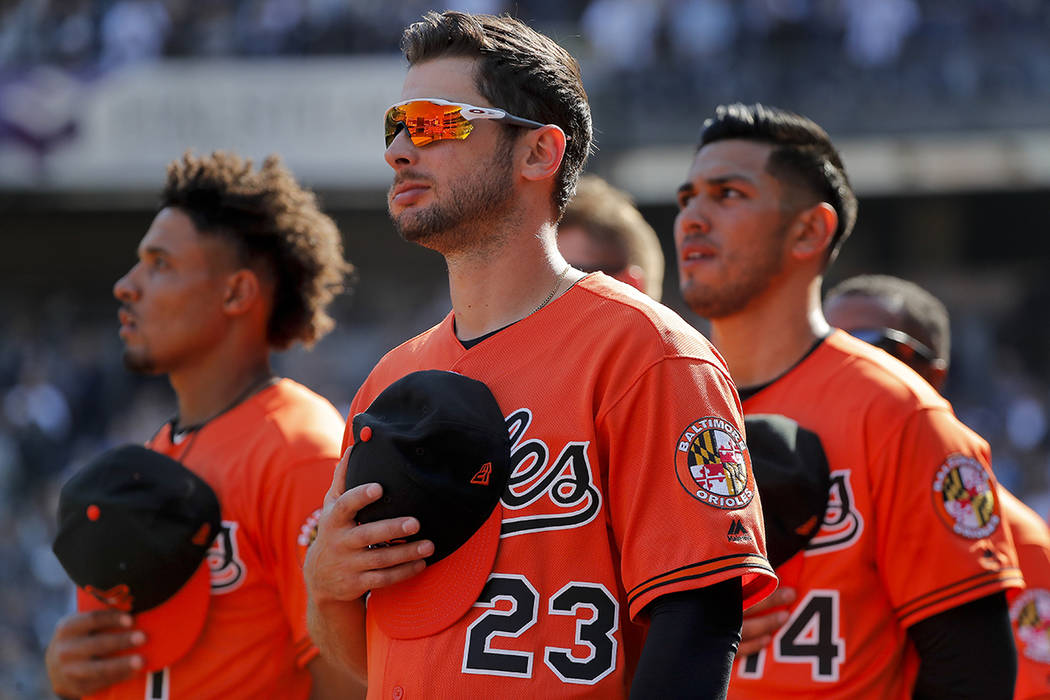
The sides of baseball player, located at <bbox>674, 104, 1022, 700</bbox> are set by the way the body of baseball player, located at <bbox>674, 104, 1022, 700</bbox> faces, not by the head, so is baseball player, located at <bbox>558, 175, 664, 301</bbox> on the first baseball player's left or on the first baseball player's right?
on the first baseball player's right

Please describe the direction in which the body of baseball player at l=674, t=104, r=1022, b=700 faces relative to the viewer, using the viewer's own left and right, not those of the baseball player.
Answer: facing the viewer and to the left of the viewer

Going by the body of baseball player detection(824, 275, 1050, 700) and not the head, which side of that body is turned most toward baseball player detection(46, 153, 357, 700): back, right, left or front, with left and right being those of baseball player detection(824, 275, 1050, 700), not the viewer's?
front

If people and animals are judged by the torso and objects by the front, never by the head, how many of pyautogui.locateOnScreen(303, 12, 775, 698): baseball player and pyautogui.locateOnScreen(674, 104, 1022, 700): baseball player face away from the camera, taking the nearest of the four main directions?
0

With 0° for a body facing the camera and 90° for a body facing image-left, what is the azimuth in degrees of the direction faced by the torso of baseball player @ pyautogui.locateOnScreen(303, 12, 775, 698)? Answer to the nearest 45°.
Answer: approximately 45°

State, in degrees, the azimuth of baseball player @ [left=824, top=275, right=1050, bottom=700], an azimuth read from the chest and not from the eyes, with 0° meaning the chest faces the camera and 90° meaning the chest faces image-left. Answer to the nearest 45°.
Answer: approximately 45°

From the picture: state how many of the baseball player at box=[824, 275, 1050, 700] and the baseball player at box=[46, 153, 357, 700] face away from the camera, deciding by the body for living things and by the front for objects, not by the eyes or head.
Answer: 0

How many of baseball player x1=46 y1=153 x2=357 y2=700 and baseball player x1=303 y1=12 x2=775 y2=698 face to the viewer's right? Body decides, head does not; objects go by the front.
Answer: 0

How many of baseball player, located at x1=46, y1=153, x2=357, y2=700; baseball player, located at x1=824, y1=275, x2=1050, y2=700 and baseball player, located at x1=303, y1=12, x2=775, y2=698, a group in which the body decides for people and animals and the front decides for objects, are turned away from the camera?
0

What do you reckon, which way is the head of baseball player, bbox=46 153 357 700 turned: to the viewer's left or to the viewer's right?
to the viewer's left

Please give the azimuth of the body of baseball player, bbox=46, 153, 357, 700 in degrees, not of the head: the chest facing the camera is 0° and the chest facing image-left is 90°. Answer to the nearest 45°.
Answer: approximately 45°

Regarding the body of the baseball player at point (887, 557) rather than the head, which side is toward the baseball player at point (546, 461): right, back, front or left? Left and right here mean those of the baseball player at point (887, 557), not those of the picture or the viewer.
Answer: front

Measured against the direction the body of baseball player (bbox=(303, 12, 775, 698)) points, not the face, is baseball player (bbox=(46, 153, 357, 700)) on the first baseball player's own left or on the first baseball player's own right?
on the first baseball player's own right

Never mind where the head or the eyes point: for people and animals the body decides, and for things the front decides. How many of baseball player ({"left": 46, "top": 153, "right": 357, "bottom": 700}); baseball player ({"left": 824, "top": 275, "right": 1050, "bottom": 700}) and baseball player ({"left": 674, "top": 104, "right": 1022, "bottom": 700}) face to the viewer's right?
0

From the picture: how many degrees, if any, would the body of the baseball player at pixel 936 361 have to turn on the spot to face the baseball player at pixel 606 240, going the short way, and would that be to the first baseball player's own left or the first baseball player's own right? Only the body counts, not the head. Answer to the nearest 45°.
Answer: approximately 45° to the first baseball player's own right
